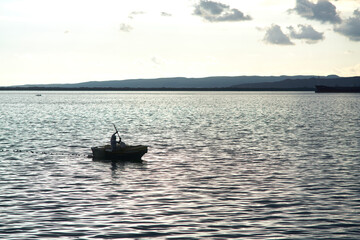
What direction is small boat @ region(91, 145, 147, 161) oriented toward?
to the viewer's right
